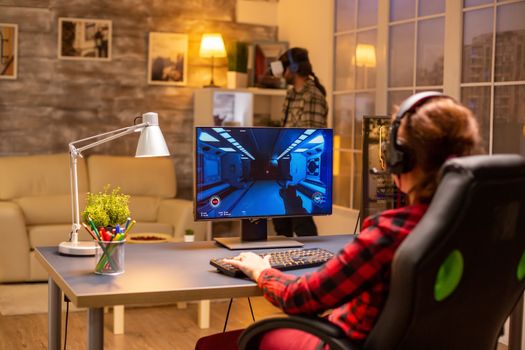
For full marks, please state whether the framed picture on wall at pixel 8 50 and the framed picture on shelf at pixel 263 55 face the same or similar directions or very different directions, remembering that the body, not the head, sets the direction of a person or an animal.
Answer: same or similar directions

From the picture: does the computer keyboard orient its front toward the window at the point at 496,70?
no

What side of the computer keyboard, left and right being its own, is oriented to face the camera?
front

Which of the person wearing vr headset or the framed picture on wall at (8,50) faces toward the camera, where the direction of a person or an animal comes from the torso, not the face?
the framed picture on wall

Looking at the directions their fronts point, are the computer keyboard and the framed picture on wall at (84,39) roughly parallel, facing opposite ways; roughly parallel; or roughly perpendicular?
roughly parallel

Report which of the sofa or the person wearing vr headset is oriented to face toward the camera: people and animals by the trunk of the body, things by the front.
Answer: the sofa

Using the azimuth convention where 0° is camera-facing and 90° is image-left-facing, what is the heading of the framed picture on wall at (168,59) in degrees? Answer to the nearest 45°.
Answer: approximately 0°

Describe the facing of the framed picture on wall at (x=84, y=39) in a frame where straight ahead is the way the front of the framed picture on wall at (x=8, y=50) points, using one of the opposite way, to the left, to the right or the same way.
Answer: the same way

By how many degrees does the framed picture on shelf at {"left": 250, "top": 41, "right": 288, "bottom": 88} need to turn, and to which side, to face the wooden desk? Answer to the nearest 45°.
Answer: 0° — it already faces it

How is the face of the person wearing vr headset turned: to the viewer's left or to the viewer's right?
to the viewer's left

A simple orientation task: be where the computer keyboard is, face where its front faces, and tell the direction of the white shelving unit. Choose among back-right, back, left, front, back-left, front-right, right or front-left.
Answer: back

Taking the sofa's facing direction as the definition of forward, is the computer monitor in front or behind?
in front

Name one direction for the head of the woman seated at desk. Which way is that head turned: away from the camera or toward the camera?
away from the camera

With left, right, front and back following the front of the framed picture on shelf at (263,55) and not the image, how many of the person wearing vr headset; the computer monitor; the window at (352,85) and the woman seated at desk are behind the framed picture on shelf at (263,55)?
0

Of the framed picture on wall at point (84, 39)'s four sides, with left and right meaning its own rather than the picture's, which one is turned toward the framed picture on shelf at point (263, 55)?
left

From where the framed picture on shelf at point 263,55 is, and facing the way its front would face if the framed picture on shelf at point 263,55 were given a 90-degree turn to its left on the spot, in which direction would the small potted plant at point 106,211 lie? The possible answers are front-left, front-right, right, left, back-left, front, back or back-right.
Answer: right

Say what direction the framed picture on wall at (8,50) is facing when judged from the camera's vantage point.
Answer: facing the viewer

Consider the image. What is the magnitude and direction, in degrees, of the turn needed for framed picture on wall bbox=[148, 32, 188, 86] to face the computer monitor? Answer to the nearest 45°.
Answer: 0° — it already faces it

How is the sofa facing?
toward the camera

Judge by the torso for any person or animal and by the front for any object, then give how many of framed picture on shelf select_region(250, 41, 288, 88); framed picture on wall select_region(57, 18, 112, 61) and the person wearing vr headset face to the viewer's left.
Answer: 1
